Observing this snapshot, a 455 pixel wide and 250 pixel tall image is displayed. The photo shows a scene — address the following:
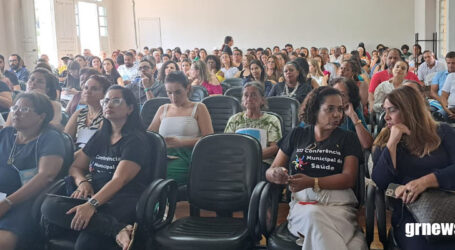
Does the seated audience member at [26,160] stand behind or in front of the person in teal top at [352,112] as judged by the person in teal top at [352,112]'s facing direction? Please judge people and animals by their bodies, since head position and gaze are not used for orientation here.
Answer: in front

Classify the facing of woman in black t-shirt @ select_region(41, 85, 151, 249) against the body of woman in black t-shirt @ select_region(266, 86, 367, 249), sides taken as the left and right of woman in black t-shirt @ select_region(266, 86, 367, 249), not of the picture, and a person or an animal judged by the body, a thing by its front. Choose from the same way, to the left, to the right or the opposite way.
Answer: the same way

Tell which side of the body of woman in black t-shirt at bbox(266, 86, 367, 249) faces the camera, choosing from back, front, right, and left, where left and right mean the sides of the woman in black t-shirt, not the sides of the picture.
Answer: front

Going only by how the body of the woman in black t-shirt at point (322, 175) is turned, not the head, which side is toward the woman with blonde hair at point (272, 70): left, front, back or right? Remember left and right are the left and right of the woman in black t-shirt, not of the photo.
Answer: back

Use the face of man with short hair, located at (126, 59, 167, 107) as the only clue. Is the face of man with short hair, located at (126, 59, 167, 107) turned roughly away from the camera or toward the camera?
toward the camera

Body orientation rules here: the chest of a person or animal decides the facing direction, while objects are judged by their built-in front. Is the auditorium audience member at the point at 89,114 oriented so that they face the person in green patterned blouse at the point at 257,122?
no

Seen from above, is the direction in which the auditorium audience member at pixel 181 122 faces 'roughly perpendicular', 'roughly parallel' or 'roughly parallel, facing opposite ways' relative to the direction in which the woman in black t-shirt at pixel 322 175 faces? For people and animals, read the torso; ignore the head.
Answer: roughly parallel

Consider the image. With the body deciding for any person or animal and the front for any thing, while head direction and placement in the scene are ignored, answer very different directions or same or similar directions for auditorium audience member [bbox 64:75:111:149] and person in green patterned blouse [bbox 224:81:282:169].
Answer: same or similar directions

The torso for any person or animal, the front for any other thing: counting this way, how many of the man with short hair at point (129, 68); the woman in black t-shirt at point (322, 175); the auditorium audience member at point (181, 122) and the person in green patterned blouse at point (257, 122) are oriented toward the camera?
4

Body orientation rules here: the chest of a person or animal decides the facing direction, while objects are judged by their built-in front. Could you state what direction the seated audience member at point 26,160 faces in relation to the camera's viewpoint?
facing the viewer and to the left of the viewer

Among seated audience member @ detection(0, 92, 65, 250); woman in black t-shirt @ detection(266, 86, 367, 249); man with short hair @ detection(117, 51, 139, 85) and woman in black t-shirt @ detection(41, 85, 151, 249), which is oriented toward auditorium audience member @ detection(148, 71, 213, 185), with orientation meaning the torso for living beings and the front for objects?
the man with short hair

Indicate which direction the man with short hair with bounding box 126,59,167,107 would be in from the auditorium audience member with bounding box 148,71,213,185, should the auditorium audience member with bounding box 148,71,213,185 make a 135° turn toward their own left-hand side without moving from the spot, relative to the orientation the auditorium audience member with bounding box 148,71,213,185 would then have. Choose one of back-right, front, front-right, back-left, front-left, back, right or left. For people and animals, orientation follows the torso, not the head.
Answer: front-left

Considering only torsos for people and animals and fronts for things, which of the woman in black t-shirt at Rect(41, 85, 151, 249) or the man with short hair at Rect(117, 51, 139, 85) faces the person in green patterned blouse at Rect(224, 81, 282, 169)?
the man with short hair

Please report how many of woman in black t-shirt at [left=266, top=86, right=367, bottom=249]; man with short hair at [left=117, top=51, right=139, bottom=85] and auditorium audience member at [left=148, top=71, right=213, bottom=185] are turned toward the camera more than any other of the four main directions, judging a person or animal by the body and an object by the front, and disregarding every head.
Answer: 3

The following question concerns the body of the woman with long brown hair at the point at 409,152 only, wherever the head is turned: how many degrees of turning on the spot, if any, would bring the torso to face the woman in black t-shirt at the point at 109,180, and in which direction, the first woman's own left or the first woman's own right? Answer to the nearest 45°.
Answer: approximately 45° to the first woman's own right

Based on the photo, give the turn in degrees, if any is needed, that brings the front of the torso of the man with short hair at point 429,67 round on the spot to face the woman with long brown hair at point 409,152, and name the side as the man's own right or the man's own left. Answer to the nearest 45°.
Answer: approximately 45° to the man's own left

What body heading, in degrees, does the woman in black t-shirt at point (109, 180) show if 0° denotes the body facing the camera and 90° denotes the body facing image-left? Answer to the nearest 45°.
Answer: approximately 45°

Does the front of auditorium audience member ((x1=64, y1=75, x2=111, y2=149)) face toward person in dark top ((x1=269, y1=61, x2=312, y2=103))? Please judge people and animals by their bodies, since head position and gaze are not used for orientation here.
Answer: no
